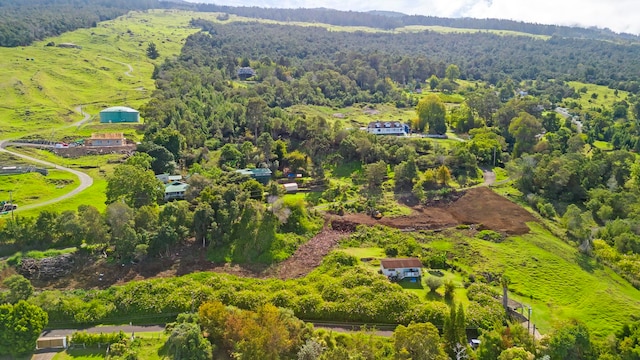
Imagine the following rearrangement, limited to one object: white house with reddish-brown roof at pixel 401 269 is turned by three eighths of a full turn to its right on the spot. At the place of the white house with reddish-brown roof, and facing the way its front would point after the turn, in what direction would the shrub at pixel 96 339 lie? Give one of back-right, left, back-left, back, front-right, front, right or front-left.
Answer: left

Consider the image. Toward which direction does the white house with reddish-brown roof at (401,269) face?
toward the camera

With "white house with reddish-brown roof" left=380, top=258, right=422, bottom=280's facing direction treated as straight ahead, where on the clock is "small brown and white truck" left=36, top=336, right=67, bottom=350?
The small brown and white truck is roughly at 2 o'clock from the white house with reddish-brown roof.

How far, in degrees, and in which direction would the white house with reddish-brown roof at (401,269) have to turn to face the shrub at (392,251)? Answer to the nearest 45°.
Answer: approximately 180°

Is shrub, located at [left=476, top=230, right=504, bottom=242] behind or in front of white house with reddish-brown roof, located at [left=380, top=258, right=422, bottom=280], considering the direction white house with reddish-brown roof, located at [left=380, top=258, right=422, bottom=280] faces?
behind

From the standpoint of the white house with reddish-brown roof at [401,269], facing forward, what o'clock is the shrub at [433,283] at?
The shrub is roughly at 10 o'clock from the white house with reddish-brown roof.

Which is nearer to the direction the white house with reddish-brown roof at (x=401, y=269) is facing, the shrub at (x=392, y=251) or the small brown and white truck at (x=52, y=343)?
the small brown and white truck

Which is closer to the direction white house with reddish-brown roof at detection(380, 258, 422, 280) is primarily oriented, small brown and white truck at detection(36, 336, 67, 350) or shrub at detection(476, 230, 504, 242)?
the small brown and white truck

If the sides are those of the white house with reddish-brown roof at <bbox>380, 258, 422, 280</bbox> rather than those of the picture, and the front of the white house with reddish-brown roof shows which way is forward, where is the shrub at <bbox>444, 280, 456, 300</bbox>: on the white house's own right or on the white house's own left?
on the white house's own left

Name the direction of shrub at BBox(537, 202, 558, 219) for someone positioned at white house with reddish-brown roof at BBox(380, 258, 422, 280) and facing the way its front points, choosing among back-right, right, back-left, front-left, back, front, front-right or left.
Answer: back-left
